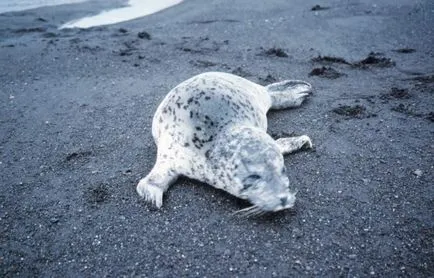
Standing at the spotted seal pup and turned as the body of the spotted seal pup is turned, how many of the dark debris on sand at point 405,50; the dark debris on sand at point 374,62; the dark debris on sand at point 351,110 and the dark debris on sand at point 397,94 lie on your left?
4

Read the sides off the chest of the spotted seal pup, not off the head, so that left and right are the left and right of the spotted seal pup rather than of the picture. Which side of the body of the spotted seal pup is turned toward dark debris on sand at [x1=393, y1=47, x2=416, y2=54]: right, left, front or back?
left

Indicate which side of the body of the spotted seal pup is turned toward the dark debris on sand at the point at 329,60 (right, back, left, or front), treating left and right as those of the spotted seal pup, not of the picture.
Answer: left

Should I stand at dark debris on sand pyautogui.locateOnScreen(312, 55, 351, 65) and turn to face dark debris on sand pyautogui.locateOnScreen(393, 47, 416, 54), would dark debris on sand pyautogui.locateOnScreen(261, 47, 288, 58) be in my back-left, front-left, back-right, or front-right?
back-left

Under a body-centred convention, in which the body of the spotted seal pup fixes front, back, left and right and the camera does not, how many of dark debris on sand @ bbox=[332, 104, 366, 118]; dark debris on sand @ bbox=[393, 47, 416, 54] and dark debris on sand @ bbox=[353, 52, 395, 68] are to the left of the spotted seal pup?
3

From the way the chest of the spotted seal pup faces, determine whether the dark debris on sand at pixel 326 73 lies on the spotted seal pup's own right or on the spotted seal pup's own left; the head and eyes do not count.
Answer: on the spotted seal pup's own left

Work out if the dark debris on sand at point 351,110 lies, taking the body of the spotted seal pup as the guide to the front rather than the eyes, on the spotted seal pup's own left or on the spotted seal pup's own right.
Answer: on the spotted seal pup's own left

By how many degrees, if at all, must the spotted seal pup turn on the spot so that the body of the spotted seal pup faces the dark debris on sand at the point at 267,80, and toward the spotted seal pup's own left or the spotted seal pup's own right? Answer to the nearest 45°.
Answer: approximately 135° to the spotted seal pup's own left

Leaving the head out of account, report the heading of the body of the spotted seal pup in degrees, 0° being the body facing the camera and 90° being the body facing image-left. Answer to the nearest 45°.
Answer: approximately 315°

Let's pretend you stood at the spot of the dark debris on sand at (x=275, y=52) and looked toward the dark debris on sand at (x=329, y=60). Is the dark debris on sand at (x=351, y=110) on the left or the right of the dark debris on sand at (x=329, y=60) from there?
right
